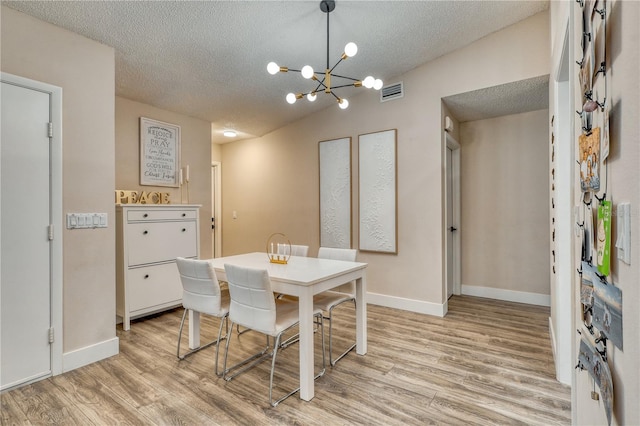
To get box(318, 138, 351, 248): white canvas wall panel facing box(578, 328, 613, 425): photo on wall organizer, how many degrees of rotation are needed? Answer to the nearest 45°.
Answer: approximately 45° to its left

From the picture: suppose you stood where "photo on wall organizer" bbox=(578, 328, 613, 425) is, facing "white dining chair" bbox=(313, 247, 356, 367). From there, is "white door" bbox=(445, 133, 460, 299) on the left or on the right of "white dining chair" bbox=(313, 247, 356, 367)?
right

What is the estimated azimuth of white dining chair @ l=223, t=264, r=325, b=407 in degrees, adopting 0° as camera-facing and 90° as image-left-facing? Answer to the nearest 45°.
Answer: approximately 225°

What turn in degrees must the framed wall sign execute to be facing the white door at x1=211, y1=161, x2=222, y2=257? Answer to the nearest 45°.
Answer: approximately 90° to its left

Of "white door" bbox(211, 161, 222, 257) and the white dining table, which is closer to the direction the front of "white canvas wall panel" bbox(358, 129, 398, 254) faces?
the white dining table

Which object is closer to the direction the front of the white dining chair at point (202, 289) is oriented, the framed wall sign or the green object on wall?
the framed wall sign

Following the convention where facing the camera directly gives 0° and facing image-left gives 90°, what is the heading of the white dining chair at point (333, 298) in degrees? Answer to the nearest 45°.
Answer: approximately 45°
